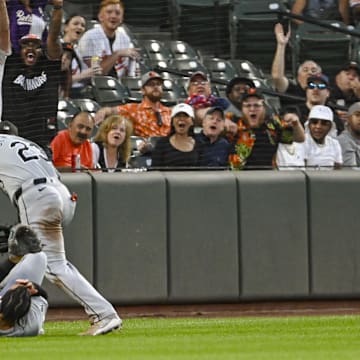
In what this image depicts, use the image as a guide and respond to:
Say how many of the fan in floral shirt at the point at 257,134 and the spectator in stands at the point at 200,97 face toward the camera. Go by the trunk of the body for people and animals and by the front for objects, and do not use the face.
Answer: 2

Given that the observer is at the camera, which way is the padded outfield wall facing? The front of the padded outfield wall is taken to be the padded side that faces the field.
facing the viewer

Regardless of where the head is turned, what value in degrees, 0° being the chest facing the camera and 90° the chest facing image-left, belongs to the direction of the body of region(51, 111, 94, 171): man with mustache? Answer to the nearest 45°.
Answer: approximately 315°

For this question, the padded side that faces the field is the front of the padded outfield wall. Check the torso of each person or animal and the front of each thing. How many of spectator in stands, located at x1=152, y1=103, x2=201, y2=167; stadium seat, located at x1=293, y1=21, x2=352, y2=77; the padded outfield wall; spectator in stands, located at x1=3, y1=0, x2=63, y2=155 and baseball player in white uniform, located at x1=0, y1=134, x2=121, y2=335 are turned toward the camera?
4

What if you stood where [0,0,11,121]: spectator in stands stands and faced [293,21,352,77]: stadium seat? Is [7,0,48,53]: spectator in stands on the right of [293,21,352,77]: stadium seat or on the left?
left

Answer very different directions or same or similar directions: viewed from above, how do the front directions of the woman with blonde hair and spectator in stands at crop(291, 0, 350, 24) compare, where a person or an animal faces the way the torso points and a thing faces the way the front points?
same or similar directions

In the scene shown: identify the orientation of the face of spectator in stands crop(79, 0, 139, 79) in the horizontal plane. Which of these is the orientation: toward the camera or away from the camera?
toward the camera

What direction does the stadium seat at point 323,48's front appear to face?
toward the camera

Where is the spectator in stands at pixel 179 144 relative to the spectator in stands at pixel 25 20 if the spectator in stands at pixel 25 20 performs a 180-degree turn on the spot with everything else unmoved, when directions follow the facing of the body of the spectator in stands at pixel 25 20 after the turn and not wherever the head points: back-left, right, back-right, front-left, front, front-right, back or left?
right

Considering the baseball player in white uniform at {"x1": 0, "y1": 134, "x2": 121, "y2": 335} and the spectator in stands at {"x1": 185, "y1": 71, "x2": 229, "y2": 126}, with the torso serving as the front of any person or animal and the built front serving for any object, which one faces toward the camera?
the spectator in stands

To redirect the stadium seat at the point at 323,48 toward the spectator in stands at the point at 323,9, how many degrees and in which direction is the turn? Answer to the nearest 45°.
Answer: approximately 180°

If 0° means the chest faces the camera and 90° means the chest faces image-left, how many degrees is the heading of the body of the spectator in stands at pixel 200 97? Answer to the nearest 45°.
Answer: approximately 0°

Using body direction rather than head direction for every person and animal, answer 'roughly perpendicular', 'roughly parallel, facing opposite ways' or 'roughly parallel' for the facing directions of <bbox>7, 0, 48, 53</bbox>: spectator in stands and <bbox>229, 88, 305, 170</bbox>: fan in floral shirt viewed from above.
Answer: roughly parallel

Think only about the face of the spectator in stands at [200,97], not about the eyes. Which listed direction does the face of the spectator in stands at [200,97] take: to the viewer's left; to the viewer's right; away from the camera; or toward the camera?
toward the camera

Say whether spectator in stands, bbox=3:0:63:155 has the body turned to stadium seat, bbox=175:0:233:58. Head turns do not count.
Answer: no

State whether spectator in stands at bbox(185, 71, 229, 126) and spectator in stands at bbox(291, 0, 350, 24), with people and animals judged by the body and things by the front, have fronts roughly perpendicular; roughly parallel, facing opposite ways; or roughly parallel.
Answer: roughly parallel

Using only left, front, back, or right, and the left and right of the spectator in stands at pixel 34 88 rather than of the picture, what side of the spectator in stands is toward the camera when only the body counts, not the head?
front

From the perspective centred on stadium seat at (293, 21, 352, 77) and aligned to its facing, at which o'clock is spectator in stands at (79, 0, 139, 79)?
The spectator in stands is roughly at 2 o'clock from the stadium seat.
